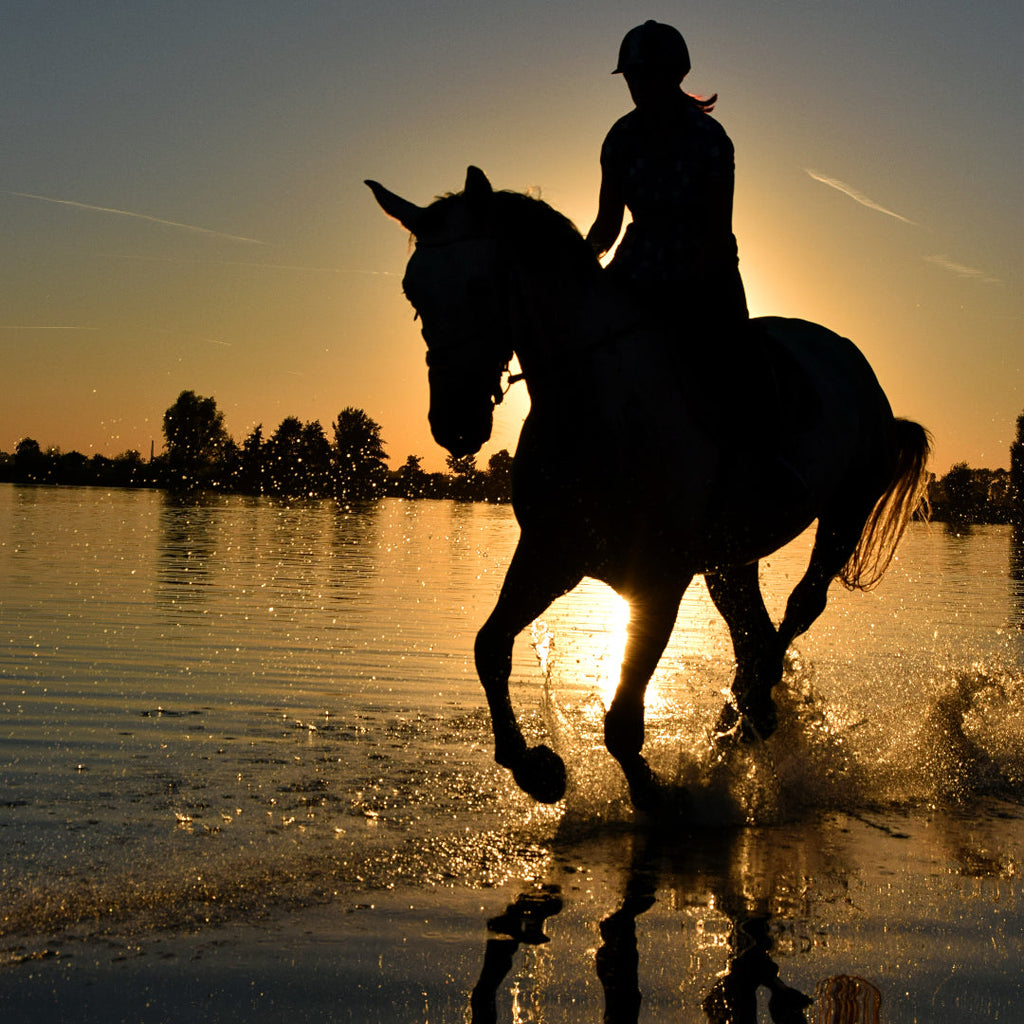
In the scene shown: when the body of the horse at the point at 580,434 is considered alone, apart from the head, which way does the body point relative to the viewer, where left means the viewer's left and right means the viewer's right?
facing the viewer and to the left of the viewer

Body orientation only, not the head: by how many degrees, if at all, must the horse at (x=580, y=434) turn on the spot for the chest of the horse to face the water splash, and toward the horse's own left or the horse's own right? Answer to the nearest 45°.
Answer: approximately 180°
